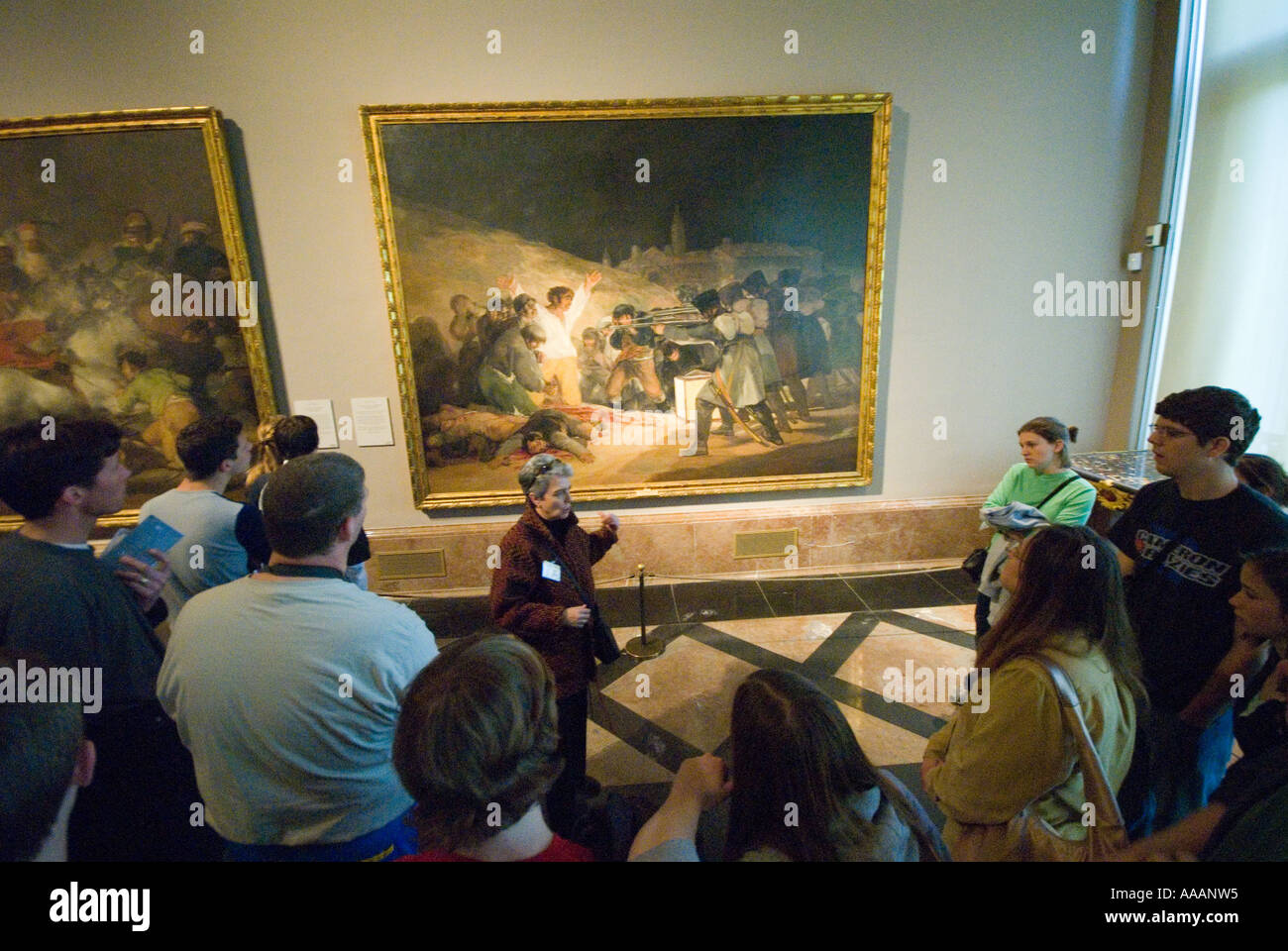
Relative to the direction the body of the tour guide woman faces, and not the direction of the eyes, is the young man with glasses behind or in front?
in front

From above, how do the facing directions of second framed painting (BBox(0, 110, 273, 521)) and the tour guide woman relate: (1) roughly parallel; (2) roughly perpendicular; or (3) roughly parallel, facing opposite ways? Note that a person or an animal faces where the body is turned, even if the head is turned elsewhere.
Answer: roughly parallel

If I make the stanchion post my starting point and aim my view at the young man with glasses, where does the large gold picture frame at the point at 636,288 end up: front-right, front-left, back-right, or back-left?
back-left

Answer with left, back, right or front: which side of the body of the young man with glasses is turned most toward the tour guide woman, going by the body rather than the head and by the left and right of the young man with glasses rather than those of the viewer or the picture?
front

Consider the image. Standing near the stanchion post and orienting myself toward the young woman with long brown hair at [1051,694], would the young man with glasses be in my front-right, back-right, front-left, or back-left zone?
front-left

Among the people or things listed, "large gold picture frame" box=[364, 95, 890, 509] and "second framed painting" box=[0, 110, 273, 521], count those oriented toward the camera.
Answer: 2

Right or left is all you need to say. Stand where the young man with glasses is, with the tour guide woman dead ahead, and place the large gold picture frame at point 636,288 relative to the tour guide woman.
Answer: right

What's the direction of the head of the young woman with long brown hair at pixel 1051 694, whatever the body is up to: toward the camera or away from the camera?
away from the camera

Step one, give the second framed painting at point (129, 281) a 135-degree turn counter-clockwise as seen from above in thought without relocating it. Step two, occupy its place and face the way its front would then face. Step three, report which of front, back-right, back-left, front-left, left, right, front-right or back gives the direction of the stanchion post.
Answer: right

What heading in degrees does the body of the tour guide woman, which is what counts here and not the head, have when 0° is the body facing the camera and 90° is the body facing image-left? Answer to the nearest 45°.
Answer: approximately 315°

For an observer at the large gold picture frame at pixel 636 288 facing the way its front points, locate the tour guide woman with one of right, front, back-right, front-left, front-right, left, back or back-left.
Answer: front

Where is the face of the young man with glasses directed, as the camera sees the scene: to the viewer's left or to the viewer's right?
to the viewer's left

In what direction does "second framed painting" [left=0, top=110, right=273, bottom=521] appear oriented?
toward the camera
